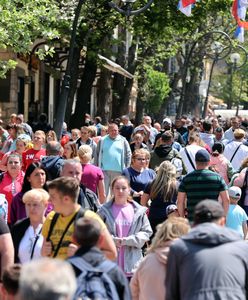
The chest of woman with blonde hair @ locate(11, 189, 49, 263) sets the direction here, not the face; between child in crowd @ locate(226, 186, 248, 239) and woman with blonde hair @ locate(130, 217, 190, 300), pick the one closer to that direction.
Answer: the woman with blonde hair

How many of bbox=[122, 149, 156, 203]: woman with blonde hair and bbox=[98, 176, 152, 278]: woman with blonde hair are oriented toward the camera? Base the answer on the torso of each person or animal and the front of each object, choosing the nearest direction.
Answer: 2

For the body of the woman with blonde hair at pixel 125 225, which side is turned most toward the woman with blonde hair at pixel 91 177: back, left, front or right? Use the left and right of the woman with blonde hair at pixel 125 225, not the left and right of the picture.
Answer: back

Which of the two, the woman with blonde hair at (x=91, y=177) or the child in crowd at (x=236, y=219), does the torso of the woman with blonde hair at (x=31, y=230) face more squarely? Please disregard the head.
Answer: the child in crowd

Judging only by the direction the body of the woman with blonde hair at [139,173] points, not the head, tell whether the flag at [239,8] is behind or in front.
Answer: behind

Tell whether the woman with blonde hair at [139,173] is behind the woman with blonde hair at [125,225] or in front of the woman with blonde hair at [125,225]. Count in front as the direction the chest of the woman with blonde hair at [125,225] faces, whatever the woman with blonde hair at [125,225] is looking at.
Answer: behind

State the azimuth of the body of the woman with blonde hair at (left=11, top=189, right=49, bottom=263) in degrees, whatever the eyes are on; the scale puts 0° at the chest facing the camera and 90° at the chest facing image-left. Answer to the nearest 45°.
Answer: approximately 315°

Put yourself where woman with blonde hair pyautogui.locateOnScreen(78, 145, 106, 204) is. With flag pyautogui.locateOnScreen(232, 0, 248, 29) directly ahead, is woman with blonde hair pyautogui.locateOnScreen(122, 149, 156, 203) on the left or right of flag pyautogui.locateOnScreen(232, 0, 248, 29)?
right
